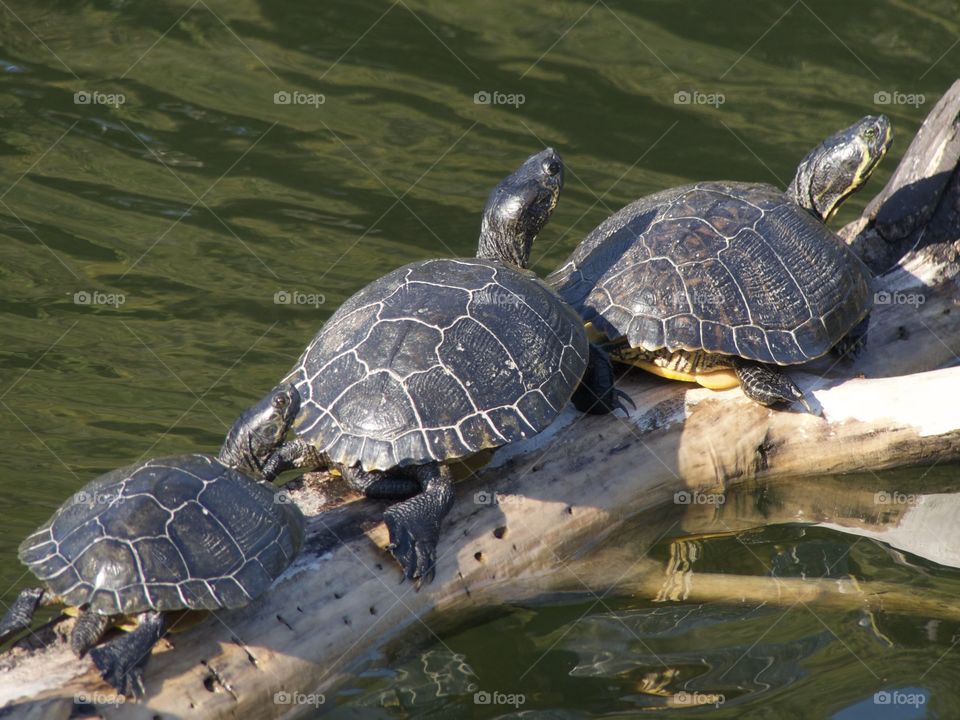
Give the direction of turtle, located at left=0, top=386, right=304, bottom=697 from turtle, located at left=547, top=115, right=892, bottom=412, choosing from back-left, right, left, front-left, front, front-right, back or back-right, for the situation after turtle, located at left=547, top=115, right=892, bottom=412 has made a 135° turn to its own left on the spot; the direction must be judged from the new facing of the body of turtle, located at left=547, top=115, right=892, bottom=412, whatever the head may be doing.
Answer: front-left

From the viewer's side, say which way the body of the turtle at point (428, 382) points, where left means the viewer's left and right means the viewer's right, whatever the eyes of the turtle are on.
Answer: facing away from the viewer and to the right of the viewer

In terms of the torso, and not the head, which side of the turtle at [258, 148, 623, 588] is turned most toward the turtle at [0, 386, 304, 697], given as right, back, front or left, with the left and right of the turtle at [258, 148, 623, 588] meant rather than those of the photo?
back

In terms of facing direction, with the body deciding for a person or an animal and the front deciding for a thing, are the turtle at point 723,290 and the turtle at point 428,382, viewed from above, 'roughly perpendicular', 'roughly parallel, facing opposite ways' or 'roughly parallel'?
roughly parallel

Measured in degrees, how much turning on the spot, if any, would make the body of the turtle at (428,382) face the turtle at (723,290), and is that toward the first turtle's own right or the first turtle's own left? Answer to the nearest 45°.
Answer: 0° — it already faces it

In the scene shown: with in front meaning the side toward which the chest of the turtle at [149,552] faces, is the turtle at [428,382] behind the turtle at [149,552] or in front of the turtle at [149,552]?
in front

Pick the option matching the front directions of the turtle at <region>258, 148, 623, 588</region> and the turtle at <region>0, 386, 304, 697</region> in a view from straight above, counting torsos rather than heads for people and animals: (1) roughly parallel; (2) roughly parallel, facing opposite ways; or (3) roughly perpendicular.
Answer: roughly parallel

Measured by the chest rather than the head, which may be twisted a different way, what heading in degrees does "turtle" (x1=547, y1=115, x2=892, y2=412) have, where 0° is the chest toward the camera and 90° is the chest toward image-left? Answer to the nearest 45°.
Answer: approximately 225°

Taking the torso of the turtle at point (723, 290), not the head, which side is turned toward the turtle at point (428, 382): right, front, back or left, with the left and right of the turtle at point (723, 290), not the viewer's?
back

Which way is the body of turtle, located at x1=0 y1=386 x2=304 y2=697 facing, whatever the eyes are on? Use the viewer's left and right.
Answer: facing away from the viewer and to the right of the viewer
